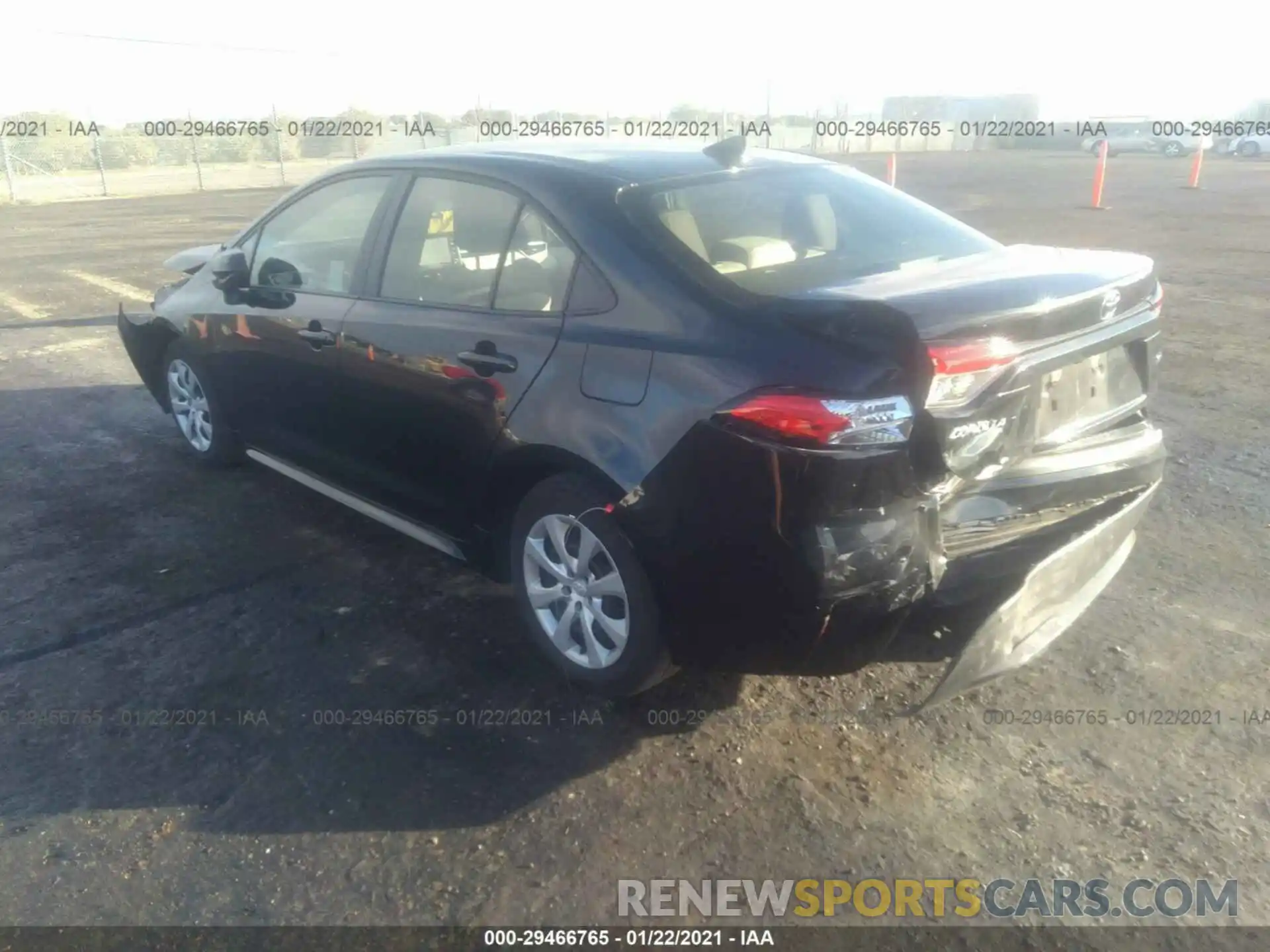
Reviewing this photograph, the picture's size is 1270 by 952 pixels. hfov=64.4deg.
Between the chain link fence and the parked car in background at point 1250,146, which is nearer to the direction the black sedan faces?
the chain link fence

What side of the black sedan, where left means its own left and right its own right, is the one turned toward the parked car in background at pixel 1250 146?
right

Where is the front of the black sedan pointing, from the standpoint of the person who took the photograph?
facing away from the viewer and to the left of the viewer
